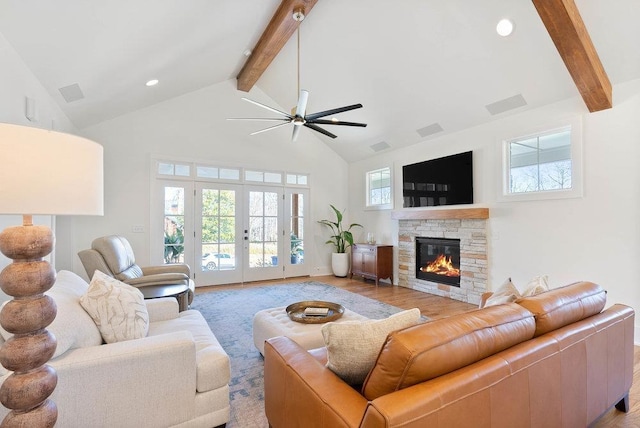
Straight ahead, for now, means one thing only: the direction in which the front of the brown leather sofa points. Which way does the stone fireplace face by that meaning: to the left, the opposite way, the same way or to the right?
to the left

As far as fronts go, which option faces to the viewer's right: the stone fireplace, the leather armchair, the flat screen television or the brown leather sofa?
the leather armchair

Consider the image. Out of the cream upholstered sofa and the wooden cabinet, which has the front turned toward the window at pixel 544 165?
the cream upholstered sofa

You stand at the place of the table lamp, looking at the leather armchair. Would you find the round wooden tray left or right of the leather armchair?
right

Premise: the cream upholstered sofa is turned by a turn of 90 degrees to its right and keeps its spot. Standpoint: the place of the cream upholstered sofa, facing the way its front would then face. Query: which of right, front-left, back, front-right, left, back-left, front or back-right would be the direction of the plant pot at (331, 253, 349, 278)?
back-left

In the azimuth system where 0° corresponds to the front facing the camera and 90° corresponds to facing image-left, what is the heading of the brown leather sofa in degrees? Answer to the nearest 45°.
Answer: approximately 135°

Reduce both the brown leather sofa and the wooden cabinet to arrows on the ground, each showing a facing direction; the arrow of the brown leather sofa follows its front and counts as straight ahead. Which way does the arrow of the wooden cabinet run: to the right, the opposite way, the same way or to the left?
to the left

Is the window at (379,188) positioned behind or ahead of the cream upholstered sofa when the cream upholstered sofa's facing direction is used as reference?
ahead

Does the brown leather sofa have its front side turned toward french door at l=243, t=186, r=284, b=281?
yes

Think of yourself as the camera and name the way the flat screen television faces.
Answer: facing the viewer and to the left of the viewer

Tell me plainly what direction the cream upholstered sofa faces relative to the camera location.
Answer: facing to the right of the viewer

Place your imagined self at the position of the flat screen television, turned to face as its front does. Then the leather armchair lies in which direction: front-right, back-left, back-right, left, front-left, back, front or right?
front
